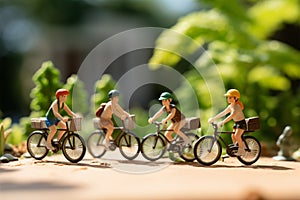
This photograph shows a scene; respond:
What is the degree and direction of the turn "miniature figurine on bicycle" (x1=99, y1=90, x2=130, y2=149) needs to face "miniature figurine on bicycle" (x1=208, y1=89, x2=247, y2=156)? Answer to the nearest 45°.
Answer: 0° — it already faces it

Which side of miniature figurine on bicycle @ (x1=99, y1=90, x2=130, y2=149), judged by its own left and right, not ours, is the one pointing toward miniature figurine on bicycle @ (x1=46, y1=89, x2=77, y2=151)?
back

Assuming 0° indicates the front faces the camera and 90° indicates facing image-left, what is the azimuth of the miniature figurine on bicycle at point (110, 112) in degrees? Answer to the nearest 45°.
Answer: approximately 270°
